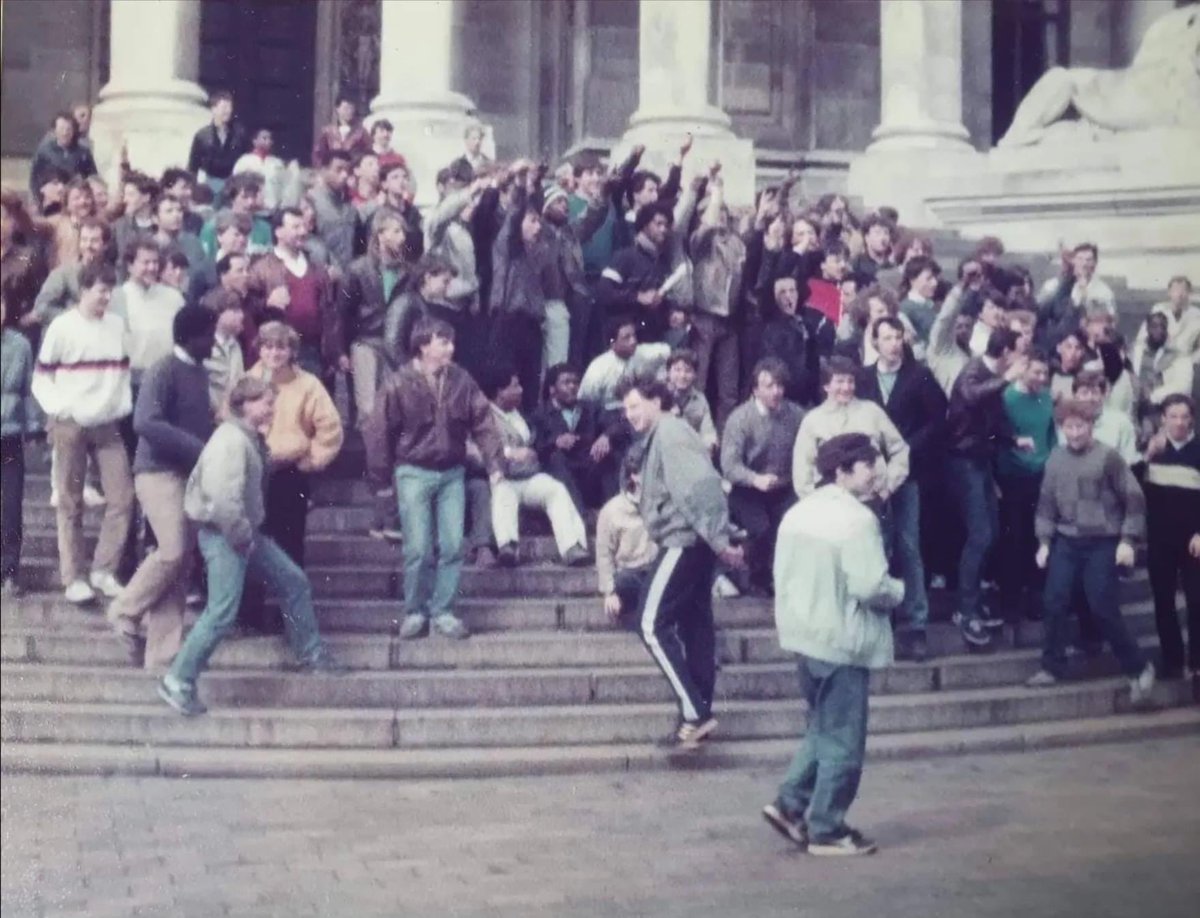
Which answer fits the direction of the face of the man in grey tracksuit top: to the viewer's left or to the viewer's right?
to the viewer's left

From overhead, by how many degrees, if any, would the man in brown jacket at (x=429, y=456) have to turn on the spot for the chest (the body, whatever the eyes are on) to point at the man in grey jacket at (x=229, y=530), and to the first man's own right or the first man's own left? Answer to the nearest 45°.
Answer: approximately 45° to the first man's own right

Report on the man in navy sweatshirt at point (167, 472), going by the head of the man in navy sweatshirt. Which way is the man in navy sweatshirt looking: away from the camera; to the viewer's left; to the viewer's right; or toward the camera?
to the viewer's right

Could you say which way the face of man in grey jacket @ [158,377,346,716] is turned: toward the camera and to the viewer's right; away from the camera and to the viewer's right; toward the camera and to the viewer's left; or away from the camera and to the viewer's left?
toward the camera and to the viewer's right

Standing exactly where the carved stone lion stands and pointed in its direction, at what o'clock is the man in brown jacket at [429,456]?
The man in brown jacket is roughly at 5 o'clock from the carved stone lion.
